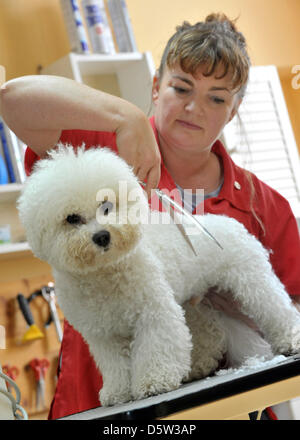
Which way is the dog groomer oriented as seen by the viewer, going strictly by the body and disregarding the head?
toward the camera

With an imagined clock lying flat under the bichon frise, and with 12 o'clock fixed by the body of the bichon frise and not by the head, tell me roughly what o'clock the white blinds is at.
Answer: The white blinds is roughly at 5 o'clock from the bichon frise.

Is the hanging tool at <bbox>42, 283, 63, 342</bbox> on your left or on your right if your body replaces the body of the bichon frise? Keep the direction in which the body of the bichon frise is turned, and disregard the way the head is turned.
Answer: on your right

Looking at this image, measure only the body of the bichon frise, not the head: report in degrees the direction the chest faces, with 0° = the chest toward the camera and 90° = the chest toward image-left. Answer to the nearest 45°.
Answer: approximately 45°

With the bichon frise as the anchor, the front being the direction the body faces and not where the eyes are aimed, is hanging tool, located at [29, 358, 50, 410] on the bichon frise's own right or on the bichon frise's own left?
on the bichon frise's own right

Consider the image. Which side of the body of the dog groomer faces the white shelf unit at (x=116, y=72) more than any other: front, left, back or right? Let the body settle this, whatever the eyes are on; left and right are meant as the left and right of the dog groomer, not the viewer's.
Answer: back

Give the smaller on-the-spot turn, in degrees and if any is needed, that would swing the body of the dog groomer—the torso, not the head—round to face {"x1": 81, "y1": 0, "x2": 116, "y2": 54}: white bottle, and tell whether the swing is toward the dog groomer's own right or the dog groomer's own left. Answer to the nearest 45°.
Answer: approximately 180°

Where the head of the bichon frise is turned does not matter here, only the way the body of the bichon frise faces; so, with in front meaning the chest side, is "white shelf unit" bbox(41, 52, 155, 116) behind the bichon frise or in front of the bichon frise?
behind

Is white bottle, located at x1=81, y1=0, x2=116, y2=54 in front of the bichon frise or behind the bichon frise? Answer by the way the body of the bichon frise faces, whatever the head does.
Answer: behind

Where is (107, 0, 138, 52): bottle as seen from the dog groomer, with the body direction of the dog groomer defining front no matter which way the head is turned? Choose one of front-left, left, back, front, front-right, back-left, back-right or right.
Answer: back
